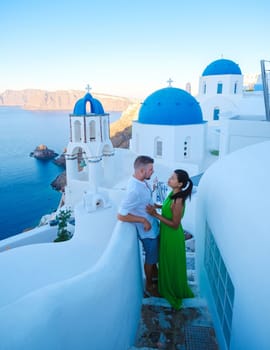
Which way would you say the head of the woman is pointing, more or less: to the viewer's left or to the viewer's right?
to the viewer's left

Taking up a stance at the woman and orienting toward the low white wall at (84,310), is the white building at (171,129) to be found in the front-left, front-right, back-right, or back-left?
back-right

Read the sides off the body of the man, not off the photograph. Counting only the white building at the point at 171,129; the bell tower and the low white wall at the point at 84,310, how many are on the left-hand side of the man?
2

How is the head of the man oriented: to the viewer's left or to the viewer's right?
to the viewer's right

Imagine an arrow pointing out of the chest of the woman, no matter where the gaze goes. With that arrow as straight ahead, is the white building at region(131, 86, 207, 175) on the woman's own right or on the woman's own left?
on the woman's own right

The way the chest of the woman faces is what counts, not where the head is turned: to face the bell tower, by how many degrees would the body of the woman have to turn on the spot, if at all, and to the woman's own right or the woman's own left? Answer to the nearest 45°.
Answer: approximately 90° to the woman's own right

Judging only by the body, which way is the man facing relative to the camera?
to the viewer's right

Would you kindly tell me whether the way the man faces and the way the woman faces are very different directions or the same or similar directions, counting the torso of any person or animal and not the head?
very different directions

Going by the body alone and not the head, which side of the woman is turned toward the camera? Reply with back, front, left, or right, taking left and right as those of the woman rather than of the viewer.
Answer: left

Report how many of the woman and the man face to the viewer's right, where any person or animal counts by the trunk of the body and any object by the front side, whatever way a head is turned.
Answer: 1

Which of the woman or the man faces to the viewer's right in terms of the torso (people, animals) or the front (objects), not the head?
the man
